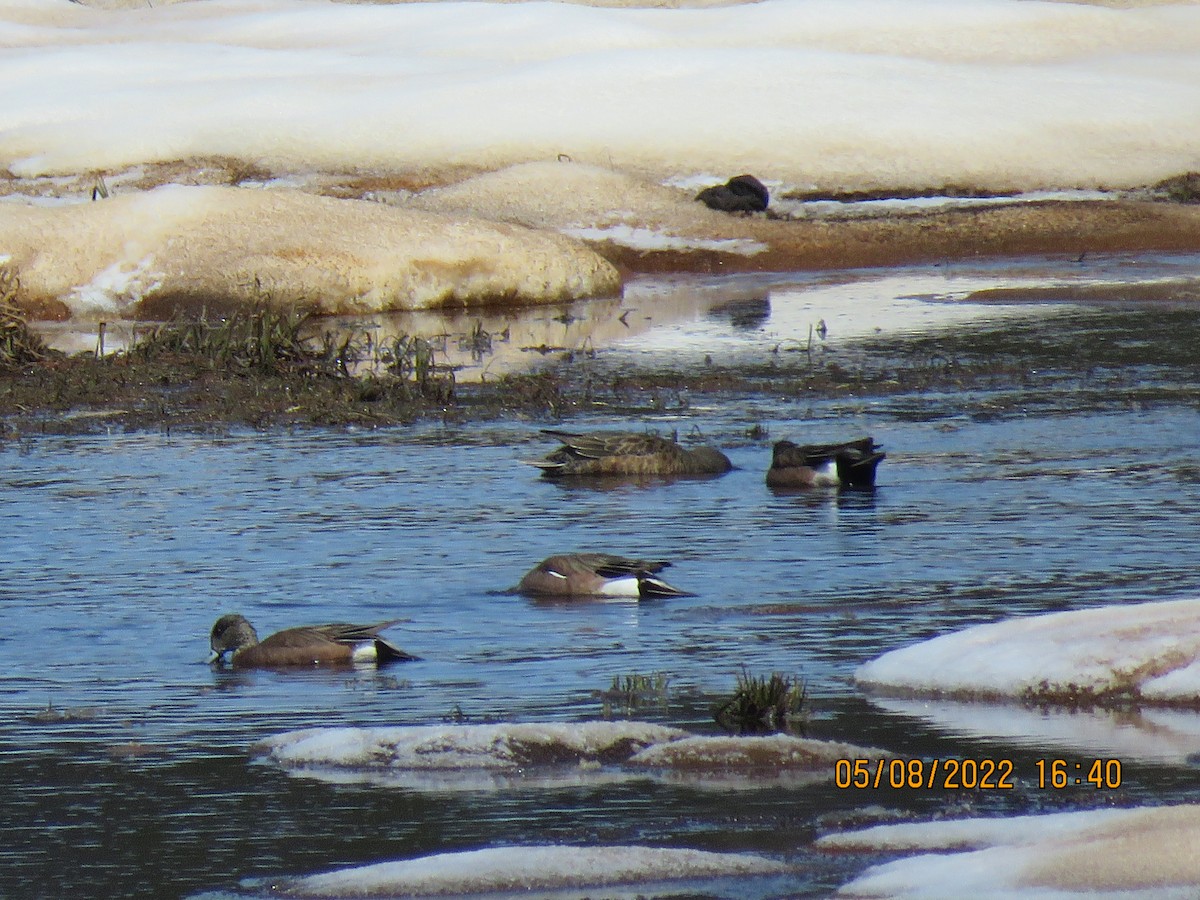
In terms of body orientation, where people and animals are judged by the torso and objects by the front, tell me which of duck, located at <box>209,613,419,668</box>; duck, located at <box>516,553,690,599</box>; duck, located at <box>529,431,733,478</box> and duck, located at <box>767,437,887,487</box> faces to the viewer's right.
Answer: duck, located at <box>529,431,733,478</box>

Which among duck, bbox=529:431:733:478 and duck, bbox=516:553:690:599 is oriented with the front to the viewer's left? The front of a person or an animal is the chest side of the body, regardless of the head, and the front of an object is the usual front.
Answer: duck, bbox=516:553:690:599

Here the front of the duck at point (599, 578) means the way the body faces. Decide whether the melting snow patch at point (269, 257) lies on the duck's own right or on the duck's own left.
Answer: on the duck's own right

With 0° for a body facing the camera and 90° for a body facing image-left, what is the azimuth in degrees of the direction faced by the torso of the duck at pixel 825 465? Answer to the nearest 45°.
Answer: approximately 90°

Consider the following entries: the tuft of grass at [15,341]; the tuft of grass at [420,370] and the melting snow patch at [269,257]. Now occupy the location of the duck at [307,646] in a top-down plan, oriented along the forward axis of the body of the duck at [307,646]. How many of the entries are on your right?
3

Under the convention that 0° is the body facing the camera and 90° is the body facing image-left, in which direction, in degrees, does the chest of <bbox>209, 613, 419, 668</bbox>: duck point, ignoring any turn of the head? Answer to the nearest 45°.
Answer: approximately 90°

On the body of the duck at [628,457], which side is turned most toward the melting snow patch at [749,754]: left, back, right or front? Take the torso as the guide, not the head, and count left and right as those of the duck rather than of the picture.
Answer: right

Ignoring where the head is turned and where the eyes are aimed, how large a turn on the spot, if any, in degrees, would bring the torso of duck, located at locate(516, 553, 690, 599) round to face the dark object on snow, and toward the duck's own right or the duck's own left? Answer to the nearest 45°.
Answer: approximately 90° to the duck's own right

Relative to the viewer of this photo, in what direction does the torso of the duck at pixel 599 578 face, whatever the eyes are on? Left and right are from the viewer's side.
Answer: facing to the left of the viewer

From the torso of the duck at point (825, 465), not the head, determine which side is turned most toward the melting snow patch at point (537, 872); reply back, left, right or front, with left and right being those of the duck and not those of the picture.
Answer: left

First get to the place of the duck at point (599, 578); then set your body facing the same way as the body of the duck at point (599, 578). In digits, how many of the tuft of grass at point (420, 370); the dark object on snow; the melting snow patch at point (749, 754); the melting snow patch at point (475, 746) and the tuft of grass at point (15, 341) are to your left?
2

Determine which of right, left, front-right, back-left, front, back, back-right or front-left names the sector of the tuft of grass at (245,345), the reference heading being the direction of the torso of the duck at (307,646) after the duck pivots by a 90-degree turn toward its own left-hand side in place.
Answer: back

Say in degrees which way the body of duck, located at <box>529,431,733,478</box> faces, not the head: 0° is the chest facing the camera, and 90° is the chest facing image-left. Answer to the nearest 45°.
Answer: approximately 270°
